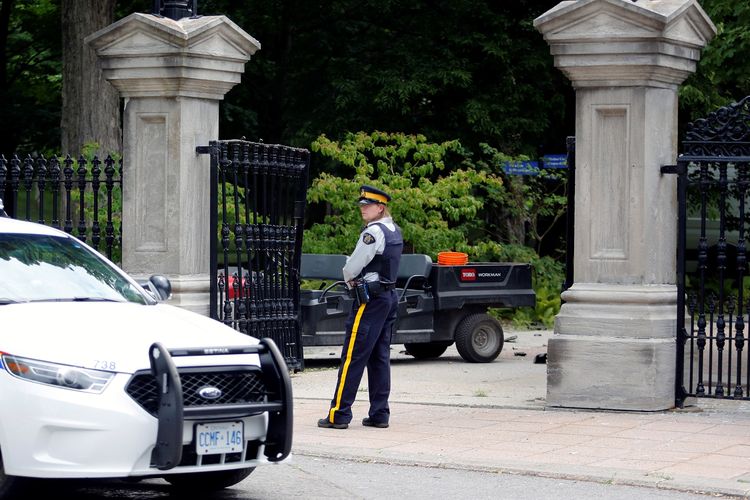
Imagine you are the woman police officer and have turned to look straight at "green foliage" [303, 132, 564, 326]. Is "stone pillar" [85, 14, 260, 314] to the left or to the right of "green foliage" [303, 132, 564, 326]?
left

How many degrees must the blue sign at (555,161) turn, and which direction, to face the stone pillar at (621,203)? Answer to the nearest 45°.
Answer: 0° — it already faces it

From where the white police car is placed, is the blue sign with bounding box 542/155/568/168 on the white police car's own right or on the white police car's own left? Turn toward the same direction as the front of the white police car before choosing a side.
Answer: on the white police car's own left

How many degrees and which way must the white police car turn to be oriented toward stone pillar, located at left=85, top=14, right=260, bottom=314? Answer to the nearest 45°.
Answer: approximately 135° to its left

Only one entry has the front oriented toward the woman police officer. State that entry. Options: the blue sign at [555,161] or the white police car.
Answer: the blue sign

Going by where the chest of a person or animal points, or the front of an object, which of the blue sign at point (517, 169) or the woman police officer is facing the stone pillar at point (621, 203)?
the blue sign

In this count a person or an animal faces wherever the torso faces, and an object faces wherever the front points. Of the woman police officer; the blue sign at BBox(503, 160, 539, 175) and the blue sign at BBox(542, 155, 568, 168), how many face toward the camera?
2

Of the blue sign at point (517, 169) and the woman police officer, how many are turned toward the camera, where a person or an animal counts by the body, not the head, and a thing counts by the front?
1
